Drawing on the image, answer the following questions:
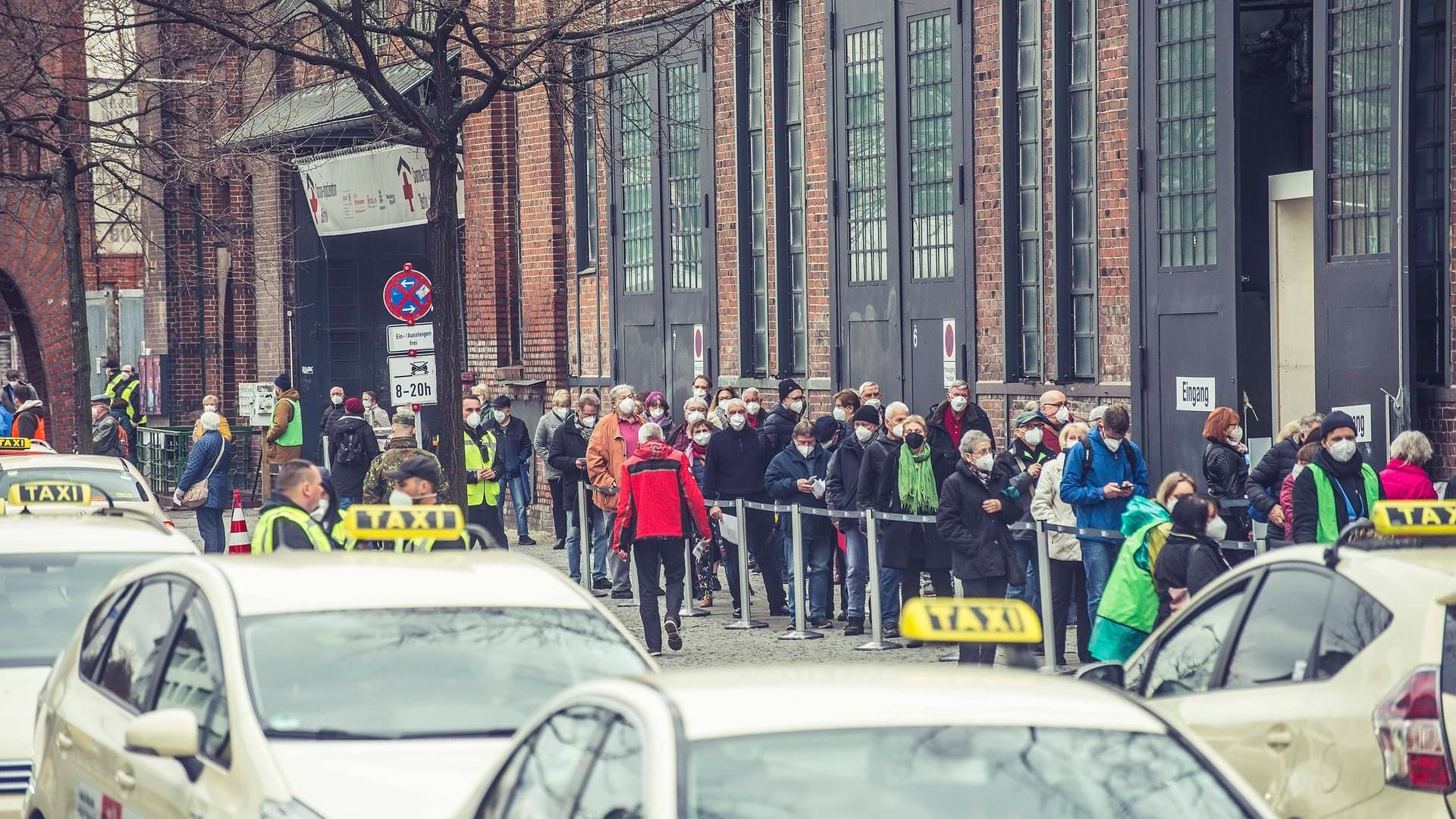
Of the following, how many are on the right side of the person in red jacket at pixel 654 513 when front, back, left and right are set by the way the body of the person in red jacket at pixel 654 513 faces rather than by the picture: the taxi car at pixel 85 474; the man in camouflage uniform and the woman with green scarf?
1

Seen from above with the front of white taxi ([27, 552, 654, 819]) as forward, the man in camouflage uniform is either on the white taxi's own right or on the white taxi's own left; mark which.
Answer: on the white taxi's own left

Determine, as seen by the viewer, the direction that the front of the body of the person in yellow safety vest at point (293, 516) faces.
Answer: to the viewer's right

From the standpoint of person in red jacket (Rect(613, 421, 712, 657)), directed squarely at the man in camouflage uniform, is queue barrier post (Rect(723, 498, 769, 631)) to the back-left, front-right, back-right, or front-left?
back-right

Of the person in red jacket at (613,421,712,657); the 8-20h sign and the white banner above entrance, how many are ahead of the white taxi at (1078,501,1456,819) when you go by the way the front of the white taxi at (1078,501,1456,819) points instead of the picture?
3

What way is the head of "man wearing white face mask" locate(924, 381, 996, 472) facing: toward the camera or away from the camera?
toward the camera

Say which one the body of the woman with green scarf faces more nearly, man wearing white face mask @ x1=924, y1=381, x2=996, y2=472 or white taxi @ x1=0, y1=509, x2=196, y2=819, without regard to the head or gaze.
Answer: the white taxi

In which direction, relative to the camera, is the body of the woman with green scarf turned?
toward the camera

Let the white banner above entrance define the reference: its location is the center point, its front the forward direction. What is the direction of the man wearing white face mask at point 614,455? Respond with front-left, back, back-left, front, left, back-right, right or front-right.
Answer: front-left

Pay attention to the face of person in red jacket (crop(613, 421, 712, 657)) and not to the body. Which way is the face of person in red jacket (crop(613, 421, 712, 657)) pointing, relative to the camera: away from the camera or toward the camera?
away from the camera

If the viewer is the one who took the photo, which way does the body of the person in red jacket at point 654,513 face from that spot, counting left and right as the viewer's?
facing away from the viewer

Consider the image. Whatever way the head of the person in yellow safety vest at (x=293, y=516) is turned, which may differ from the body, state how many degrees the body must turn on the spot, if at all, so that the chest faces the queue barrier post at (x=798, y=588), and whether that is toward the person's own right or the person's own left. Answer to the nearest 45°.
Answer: approximately 45° to the person's own left

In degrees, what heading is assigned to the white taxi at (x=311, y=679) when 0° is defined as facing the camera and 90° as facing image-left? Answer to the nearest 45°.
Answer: approximately 315°

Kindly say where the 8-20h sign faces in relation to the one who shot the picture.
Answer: facing the viewer

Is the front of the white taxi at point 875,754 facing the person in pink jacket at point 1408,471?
no
